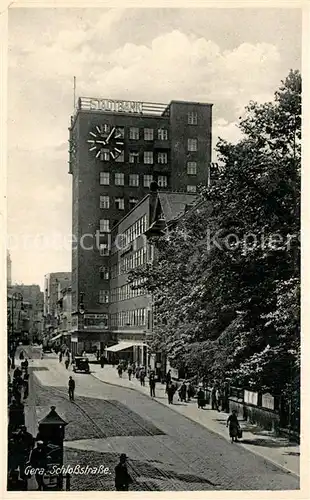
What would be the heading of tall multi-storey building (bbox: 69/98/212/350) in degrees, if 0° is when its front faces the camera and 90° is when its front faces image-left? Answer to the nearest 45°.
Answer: approximately 0°
